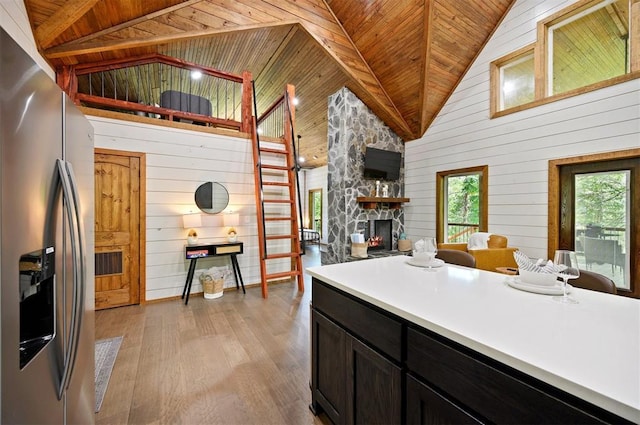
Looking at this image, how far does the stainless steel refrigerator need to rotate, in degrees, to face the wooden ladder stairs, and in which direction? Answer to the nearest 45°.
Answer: approximately 90° to its left

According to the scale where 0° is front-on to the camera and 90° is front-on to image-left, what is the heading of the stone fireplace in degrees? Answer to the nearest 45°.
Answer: approximately 315°

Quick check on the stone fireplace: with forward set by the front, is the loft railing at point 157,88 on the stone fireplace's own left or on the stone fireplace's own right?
on the stone fireplace's own right

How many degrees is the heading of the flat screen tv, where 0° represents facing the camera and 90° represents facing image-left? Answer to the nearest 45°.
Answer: approximately 315°

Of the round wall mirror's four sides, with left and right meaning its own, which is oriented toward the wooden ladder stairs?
left

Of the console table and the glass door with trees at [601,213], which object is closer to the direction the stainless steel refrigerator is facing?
the glass door with trees

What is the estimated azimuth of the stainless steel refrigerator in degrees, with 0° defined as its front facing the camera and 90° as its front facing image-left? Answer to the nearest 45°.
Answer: approximately 315°
